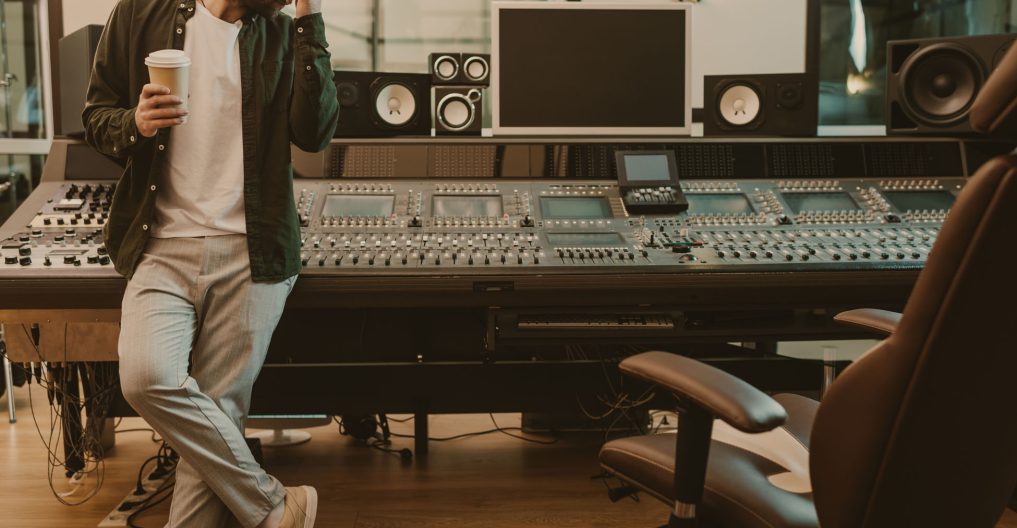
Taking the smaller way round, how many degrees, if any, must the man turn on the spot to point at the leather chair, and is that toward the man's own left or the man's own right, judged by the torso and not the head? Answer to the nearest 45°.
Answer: approximately 45° to the man's own left

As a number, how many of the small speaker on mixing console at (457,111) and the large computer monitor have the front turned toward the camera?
2

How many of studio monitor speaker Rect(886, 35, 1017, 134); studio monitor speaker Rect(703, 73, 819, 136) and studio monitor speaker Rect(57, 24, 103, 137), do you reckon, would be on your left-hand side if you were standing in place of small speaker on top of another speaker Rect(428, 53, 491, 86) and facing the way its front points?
2

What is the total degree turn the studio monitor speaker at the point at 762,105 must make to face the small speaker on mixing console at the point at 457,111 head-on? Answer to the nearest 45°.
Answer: approximately 90° to its right

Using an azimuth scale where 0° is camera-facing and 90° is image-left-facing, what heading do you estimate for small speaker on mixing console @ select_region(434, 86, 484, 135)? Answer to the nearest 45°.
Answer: approximately 0°
